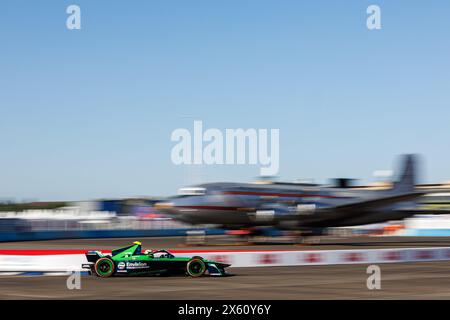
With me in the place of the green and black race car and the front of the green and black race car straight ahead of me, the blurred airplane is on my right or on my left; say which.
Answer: on my left

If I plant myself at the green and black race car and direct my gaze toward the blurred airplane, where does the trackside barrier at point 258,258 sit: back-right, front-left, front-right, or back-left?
front-right

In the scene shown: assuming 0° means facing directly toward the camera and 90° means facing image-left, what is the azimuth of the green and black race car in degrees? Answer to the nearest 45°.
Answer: approximately 270°
